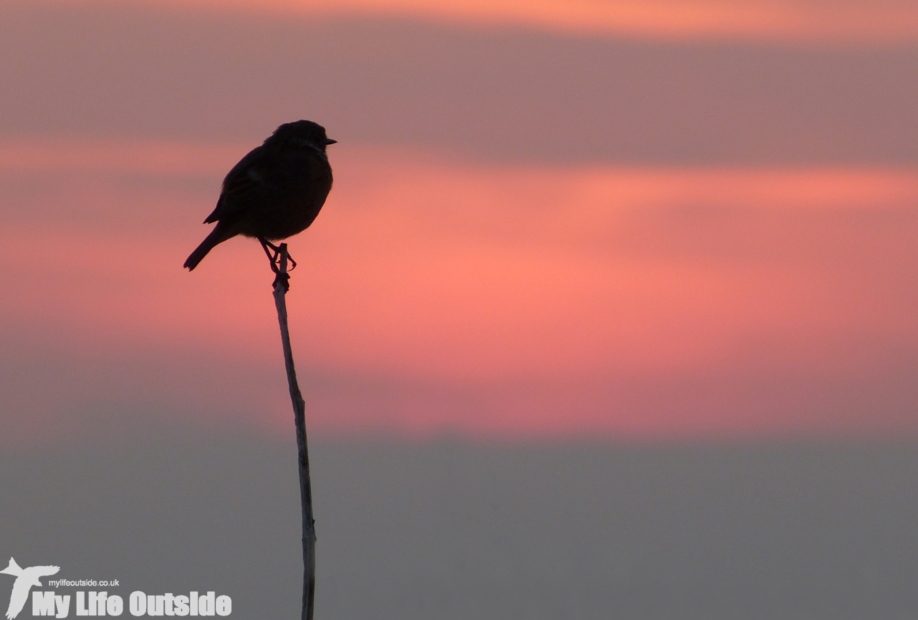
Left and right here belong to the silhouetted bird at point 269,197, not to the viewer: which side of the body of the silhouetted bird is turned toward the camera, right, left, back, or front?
right
